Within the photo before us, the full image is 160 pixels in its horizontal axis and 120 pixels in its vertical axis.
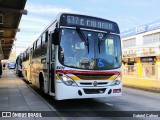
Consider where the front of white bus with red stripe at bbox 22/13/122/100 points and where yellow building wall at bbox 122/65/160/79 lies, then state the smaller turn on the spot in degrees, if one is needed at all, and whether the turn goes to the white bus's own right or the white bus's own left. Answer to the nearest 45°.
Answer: approximately 90° to the white bus's own left

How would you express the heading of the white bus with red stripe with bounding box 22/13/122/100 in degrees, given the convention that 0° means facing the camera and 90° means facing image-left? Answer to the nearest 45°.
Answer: approximately 315°
